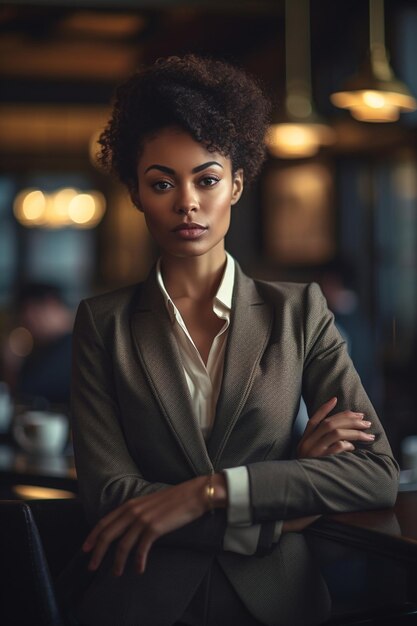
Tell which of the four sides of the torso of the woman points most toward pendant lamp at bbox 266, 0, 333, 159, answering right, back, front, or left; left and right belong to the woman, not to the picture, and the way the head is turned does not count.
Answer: back

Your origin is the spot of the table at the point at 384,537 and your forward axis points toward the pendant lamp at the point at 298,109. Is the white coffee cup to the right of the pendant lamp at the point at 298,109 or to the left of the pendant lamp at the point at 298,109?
left

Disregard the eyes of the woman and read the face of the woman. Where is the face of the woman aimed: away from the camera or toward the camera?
toward the camera

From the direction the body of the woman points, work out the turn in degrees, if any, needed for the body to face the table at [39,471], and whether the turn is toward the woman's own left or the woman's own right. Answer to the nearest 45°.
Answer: approximately 135° to the woman's own right

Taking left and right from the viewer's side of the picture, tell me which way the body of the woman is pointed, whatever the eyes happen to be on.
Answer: facing the viewer

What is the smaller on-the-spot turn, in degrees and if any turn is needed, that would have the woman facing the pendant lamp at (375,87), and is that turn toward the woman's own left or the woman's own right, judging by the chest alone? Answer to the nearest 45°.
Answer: approximately 180°
